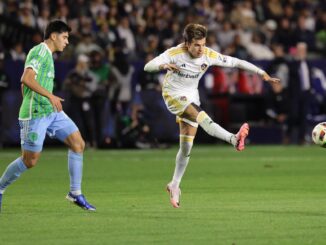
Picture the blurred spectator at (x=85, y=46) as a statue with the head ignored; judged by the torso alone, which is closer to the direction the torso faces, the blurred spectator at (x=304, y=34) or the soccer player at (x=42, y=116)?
the soccer player

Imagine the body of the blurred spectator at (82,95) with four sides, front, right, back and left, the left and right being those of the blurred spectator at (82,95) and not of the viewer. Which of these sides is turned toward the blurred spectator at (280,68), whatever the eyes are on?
left

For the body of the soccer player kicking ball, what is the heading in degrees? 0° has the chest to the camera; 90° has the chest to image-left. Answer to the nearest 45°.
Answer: approximately 315°

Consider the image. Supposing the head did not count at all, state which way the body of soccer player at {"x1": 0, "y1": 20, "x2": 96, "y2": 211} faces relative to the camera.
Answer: to the viewer's right

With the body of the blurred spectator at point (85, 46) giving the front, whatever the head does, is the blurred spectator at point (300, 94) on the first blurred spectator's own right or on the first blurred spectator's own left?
on the first blurred spectator's own left

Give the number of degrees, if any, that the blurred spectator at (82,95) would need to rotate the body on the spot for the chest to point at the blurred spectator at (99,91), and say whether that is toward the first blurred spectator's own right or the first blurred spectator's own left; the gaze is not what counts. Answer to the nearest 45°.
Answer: approximately 135° to the first blurred spectator's own left

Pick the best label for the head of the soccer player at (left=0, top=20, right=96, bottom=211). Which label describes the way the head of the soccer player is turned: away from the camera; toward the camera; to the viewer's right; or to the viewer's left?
to the viewer's right

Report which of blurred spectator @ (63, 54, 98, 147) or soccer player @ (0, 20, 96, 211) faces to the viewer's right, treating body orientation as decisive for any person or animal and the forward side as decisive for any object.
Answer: the soccer player

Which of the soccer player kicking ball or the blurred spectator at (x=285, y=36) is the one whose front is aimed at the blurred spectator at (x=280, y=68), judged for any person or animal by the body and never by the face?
the blurred spectator at (x=285, y=36)

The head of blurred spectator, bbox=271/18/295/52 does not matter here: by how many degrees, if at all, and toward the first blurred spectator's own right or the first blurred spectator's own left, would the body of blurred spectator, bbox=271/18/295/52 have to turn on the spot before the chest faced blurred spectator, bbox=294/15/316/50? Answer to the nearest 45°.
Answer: approximately 135° to the first blurred spectator's own left

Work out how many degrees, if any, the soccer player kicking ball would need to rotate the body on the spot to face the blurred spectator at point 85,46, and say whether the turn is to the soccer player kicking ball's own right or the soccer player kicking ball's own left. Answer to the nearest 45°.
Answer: approximately 135° to the soccer player kicking ball's own left
